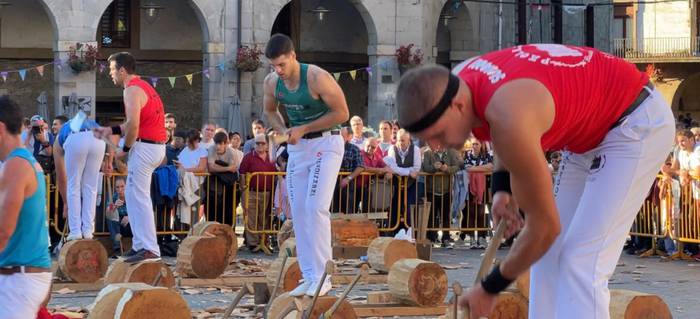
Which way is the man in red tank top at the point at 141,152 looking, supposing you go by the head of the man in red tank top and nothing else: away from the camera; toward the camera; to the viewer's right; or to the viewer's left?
to the viewer's left

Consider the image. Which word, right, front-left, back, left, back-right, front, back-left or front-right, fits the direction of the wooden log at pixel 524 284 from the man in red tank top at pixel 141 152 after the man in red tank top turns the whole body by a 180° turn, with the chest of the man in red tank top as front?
front-right

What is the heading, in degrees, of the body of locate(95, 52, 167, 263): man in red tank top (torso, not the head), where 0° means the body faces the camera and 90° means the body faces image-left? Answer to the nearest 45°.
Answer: approximately 90°

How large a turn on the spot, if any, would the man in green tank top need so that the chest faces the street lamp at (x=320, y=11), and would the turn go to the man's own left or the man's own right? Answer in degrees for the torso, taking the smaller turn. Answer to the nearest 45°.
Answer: approximately 135° to the man's own right

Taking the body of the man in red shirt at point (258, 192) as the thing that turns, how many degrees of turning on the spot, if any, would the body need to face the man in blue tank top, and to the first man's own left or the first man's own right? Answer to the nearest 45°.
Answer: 0° — they already face them

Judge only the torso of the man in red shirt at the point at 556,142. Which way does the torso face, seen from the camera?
to the viewer's left

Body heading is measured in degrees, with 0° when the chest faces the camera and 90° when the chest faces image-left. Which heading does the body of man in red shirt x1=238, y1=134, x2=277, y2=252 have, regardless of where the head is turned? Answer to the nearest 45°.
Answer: approximately 0°
